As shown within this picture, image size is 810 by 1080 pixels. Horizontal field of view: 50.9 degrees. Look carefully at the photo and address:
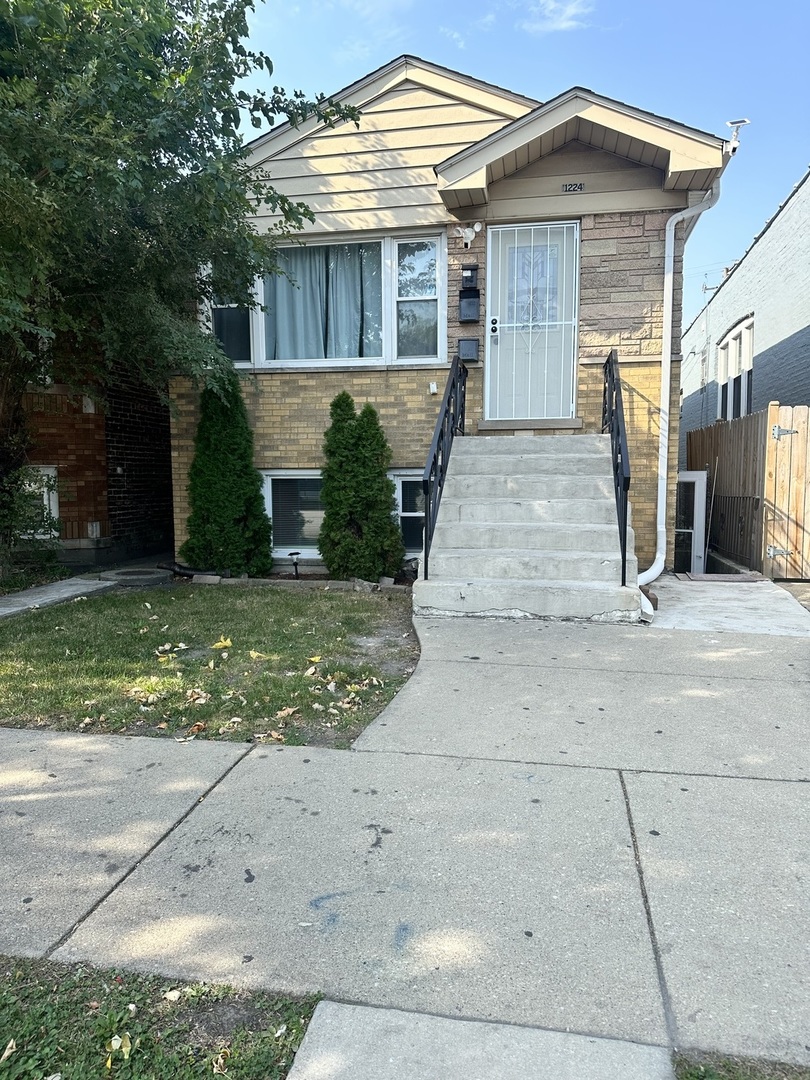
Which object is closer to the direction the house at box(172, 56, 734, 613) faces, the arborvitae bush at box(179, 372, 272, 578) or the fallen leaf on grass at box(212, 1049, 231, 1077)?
the fallen leaf on grass

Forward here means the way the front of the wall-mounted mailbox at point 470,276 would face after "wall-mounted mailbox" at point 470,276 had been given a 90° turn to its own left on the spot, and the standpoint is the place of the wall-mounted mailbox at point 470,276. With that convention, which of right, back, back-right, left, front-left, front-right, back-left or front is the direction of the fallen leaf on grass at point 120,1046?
right

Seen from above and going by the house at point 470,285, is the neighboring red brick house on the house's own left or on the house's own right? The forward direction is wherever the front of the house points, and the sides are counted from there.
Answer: on the house's own right

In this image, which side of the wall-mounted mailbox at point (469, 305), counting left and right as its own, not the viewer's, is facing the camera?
front

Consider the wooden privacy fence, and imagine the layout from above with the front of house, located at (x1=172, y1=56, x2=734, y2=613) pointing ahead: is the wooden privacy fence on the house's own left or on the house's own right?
on the house's own left

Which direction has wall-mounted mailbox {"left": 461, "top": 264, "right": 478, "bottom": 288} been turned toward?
toward the camera

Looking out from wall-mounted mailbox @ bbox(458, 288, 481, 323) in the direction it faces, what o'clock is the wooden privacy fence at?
The wooden privacy fence is roughly at 9 o'clock from the wall-mounted mailbox.

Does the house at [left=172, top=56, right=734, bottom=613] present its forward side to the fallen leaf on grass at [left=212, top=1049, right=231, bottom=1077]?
yes

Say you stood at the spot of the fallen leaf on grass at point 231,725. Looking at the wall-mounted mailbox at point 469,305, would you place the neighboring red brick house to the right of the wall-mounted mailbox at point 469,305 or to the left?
left

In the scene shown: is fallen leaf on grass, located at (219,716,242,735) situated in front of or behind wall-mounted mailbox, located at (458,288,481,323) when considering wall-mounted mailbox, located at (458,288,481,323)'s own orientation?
in front

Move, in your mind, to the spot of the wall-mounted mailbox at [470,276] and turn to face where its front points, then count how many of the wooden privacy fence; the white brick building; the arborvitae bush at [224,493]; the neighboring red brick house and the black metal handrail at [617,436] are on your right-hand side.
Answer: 2

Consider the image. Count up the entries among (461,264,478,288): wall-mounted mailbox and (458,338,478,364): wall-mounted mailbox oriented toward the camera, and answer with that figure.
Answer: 2

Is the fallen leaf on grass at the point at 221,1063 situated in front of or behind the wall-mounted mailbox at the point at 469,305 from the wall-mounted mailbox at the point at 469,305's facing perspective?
in front

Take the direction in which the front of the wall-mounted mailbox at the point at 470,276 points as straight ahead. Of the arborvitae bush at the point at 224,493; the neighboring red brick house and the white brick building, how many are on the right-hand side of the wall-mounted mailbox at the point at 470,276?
2
